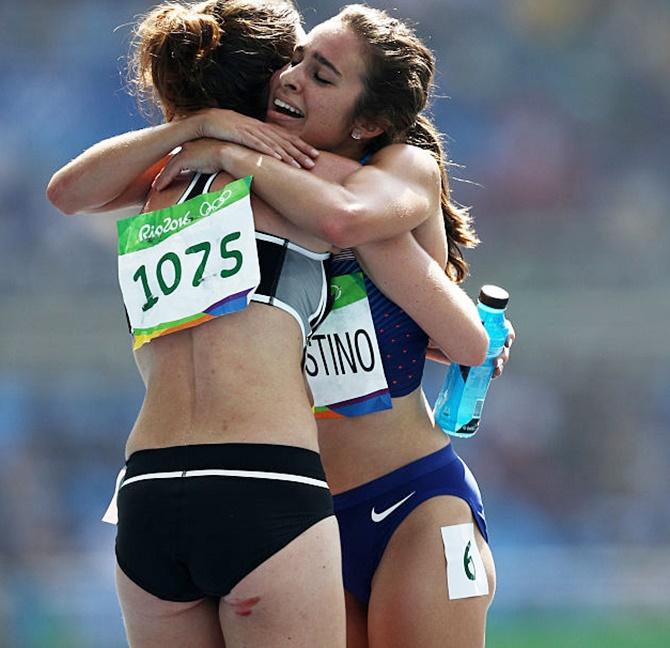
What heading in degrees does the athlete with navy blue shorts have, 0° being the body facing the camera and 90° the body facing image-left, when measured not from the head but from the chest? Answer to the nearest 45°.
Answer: approximately 45°
